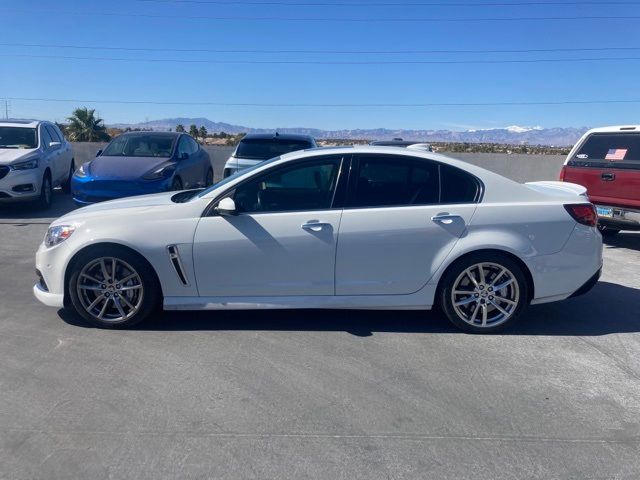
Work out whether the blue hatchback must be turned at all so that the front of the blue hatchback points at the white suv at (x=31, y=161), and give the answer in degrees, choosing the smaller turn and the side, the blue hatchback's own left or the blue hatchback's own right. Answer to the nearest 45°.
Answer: approximately 90° to the blue hatchback's own right

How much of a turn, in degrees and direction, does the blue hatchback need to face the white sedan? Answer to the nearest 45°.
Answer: approximately 45° to its left

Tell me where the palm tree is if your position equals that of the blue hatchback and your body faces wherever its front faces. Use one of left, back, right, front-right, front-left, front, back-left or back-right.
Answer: back-right

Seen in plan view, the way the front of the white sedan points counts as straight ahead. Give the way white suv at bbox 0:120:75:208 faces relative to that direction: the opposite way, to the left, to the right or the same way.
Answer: to the left

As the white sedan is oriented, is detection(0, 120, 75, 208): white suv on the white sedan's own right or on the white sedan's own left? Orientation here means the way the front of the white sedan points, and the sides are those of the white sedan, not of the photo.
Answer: on the white sedan's own right

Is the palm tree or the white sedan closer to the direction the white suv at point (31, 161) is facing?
the white sedan

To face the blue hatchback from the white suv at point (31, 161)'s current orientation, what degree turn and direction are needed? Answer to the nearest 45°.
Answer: approximately 90° to its left

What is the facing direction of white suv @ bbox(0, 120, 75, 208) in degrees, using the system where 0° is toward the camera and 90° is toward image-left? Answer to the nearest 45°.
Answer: approximately 45°

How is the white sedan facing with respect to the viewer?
to the viewer's left
